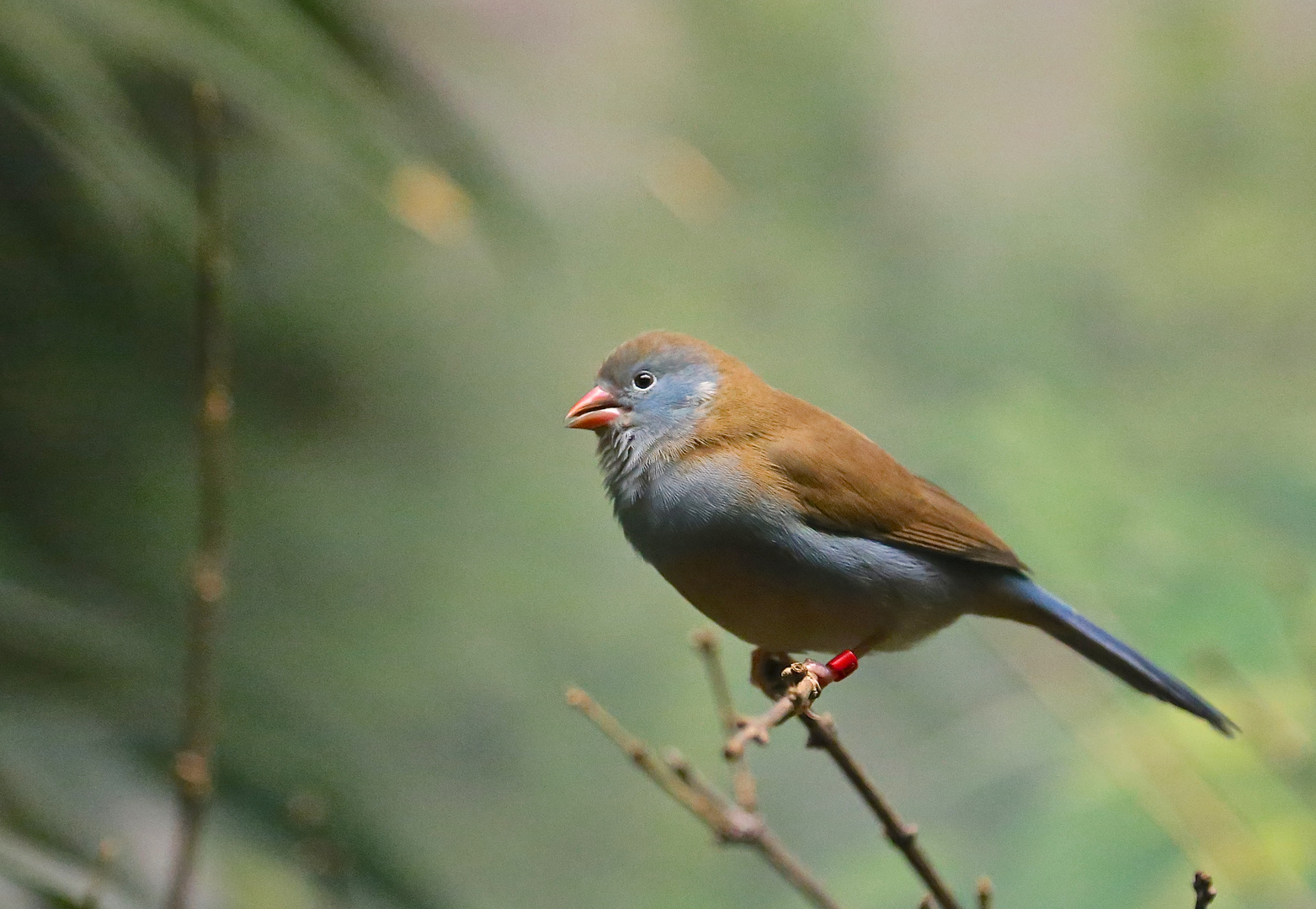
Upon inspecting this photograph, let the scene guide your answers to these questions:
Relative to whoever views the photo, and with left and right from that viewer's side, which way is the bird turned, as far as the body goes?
facing to the left of the viewer

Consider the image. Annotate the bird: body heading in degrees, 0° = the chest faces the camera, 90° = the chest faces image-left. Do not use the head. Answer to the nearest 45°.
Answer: approximately 90°
